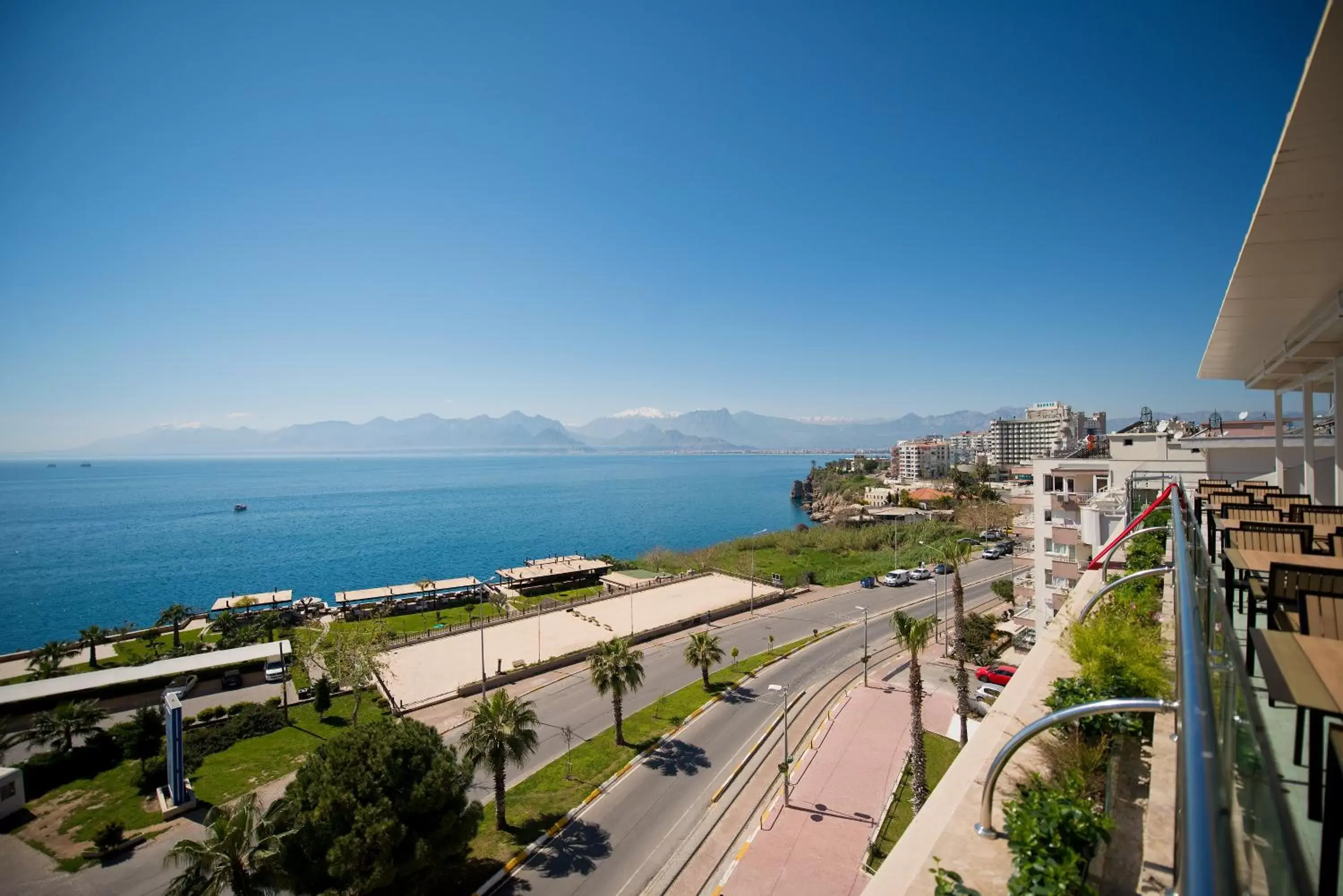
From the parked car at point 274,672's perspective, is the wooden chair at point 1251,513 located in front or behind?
in front

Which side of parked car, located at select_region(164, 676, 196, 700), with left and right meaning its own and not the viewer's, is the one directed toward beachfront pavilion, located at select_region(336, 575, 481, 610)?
back

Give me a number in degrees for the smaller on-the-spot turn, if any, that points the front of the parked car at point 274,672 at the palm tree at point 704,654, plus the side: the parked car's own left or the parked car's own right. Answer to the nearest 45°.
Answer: approximately 45° to the parked car's own left

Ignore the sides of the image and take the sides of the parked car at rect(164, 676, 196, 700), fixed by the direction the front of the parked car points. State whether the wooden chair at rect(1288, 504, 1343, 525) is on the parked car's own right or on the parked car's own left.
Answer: on the parked car's own left

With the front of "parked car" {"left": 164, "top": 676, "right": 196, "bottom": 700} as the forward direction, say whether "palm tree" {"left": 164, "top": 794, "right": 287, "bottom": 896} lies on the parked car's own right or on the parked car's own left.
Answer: on the parked car's own left

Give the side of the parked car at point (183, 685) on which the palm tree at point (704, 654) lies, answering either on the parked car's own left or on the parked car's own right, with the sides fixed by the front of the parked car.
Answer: on the parked car's own left

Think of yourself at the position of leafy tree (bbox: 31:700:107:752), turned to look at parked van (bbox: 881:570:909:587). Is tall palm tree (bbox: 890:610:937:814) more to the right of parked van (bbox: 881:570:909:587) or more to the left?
right

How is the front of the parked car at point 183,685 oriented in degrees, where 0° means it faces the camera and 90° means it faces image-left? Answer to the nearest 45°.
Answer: approximately 45°

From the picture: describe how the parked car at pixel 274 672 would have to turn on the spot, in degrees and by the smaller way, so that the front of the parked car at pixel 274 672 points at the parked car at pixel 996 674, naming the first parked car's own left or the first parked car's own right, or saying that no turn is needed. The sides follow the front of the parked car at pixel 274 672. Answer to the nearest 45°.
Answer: approximately 45° to the first parked car's own left

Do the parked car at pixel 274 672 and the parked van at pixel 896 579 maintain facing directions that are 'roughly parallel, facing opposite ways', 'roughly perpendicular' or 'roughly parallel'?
roughly perpendicular
